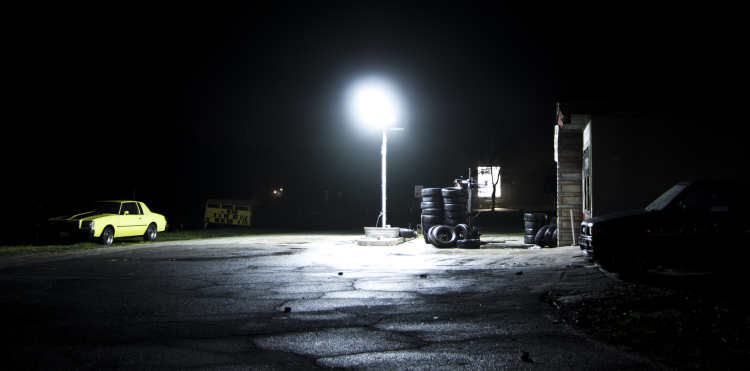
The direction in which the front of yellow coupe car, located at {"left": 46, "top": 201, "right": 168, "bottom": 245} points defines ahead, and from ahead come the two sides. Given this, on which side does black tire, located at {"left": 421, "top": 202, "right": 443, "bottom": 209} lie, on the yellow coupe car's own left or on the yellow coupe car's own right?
on the yellow coupe car's own left

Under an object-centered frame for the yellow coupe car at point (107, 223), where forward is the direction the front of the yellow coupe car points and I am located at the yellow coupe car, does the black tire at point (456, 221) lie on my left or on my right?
on my left

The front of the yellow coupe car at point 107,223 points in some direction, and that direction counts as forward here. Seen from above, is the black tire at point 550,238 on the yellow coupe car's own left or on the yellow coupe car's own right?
on the yellow coupe car's own left

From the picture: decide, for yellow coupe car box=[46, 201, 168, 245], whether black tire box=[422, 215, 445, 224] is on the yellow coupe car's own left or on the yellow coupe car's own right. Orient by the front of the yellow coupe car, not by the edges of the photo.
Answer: on the yellow coupe car's own left

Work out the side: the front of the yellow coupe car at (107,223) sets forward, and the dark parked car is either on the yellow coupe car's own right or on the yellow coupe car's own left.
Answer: on the yellow coupe car's own left

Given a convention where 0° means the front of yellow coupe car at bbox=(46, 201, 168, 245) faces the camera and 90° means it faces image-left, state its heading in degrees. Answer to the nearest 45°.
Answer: approximately 45°
